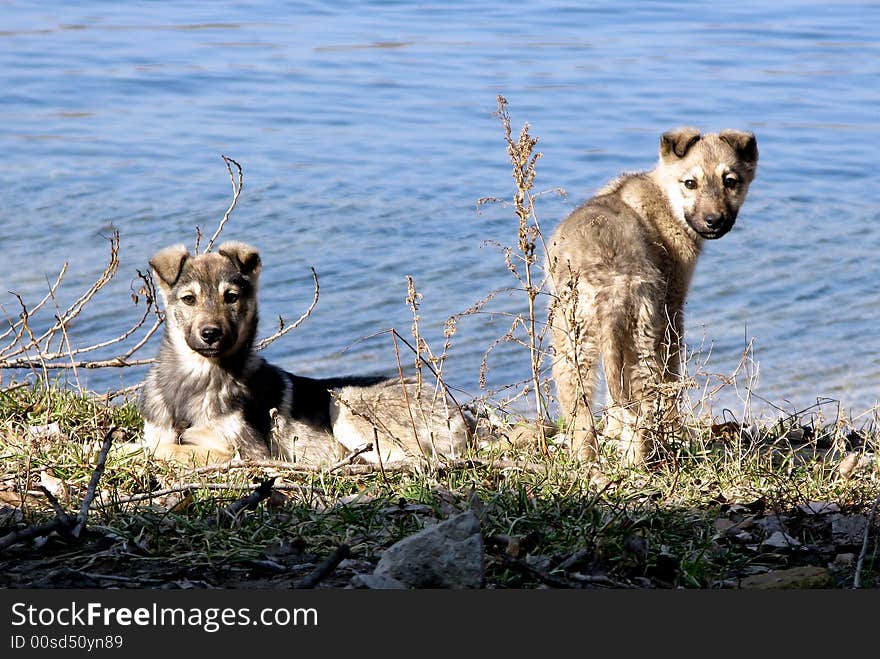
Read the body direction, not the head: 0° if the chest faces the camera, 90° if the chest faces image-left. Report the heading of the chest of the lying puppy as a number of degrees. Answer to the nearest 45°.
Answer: approximately 45°

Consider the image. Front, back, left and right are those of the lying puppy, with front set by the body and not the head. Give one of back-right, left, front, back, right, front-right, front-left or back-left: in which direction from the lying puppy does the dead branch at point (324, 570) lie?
front-left

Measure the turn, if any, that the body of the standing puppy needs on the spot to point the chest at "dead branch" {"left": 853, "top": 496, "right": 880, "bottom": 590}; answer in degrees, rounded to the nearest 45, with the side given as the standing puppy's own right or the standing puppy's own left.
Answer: approximately 135° to the standing puppy's own right

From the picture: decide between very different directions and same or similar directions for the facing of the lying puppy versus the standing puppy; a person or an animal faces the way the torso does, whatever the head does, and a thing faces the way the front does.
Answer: very different directions

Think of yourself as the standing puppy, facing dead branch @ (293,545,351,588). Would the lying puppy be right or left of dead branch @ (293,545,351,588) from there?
right

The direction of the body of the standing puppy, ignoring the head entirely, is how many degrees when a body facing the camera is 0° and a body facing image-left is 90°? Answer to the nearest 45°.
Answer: approximately 225°

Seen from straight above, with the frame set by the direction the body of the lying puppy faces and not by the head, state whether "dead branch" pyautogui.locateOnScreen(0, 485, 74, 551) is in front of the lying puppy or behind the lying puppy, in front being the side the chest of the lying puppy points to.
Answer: in front

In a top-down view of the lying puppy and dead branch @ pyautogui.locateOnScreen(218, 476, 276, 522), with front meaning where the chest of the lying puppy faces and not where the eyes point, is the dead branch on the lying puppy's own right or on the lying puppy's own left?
on the lying puppy's own left

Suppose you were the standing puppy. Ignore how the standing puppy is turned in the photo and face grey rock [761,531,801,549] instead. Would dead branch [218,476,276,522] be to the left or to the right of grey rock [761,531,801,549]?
right

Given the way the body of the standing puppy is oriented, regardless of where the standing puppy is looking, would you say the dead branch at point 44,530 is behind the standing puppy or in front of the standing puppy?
behind

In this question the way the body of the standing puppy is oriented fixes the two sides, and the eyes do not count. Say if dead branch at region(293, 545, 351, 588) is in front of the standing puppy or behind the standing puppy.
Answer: behind

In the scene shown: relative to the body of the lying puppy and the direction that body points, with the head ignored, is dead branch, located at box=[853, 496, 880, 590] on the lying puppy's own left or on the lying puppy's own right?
on the lying puppy's own left
